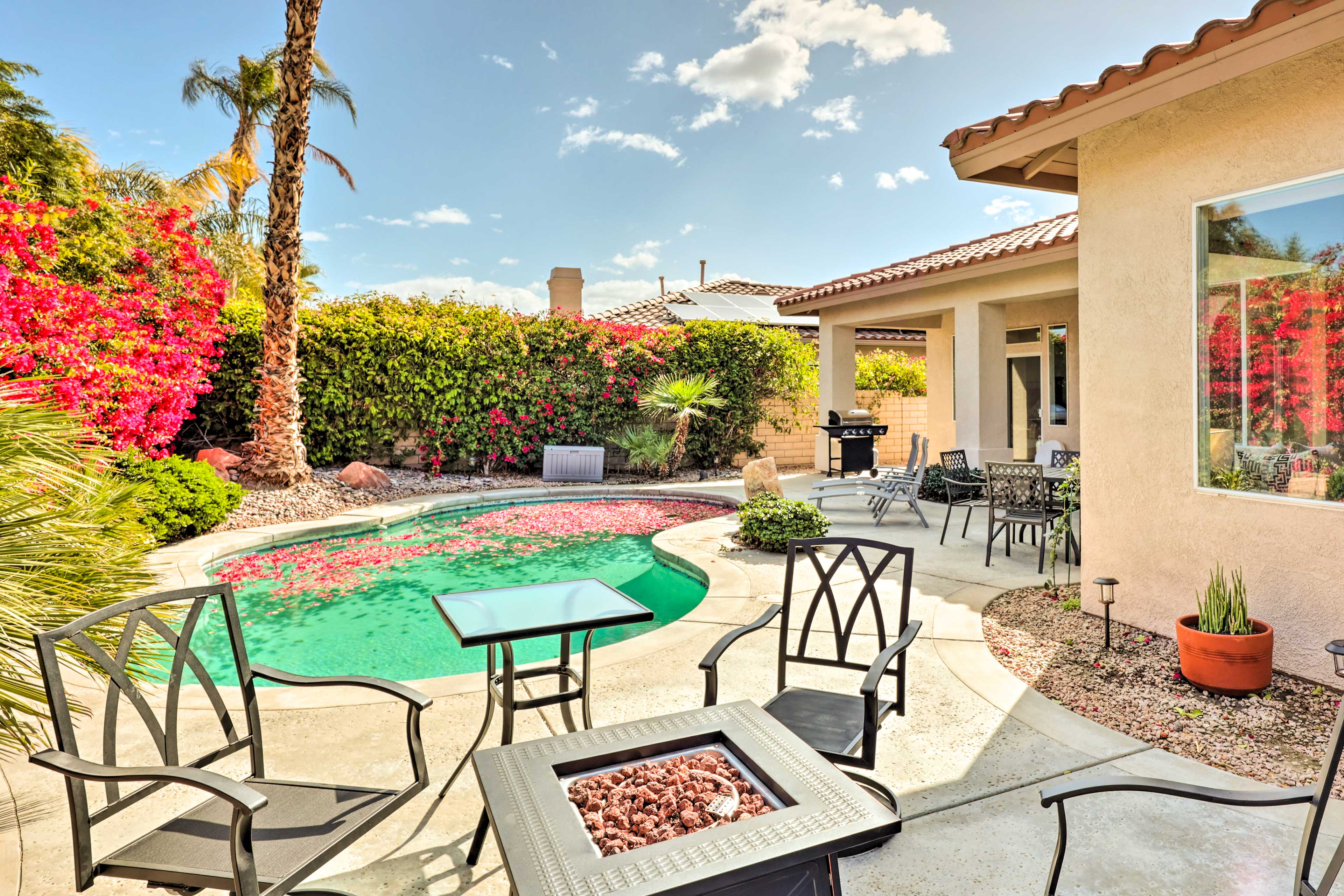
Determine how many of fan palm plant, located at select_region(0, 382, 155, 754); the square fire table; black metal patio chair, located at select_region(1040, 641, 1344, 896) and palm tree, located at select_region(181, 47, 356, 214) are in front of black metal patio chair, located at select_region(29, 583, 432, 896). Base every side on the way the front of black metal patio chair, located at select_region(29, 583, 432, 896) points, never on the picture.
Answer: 2

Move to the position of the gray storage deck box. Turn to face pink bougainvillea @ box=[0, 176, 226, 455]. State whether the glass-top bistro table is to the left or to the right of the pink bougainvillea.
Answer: left

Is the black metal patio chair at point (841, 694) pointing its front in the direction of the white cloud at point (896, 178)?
no

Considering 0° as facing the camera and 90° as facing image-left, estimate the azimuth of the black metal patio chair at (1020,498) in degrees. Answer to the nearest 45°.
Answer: approximately 225°

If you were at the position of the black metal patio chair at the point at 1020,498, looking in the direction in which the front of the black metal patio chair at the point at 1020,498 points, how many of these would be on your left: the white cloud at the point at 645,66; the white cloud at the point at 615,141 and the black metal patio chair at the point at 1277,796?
2

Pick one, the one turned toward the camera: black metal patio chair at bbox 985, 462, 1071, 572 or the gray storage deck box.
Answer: the gray storage deck box

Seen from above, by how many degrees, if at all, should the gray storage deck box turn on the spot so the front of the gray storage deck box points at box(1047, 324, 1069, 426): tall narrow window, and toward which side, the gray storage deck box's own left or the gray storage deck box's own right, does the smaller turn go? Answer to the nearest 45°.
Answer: approximately 90° to the gray storage deck box's own left

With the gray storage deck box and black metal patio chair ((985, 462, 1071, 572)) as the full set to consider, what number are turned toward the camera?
1

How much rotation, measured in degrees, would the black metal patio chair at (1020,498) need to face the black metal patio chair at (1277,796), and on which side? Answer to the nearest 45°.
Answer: approximately 135° to its right

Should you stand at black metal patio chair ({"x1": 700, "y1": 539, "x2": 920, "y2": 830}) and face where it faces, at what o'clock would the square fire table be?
The square fire table is roughly at 11 o'clock from the black metal patio chair.

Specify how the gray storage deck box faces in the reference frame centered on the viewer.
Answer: facing the viewer

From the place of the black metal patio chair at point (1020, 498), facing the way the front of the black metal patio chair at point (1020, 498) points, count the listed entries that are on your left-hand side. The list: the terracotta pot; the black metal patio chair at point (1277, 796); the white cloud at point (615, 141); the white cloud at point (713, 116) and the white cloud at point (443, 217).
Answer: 3

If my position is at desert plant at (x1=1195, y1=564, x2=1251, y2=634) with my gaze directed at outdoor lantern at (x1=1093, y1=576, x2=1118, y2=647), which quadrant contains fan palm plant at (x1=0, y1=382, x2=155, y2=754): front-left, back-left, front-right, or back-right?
front-left

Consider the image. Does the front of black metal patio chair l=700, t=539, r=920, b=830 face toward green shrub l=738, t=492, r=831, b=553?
no

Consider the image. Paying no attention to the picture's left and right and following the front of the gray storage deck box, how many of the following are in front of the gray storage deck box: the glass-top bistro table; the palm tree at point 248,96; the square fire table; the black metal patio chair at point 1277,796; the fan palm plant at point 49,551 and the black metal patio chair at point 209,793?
5

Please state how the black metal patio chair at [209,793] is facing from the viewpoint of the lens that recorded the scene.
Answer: facing the viewer and to the right of the viewer
